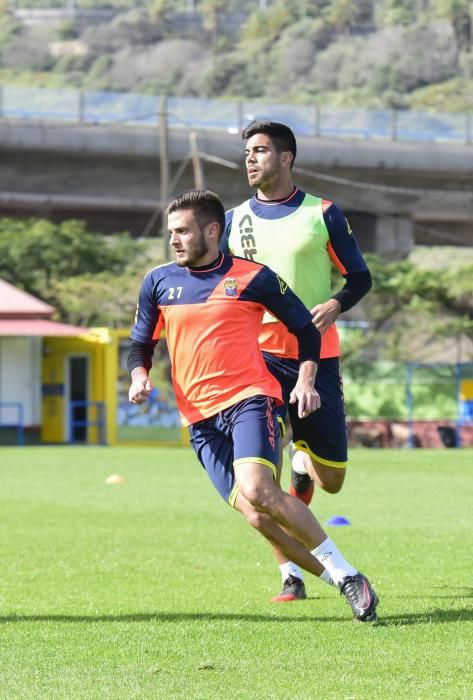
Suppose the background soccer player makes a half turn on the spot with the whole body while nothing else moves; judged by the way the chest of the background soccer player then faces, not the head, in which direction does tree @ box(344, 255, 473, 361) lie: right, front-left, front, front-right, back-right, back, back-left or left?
front-left

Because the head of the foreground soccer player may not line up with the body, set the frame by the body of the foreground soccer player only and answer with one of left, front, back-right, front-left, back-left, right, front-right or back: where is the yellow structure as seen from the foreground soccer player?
back-right

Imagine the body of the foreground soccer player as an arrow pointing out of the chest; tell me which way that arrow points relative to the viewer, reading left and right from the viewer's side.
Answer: facing the viewer and to the left of the viewer

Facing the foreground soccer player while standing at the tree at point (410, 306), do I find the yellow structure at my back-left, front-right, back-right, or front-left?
front-right

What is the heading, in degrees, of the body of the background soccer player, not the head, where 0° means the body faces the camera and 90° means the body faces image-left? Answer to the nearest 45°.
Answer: approximately 45°

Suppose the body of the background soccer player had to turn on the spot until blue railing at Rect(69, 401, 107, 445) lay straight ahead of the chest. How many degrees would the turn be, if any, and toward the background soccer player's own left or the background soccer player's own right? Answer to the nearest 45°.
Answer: approximately 135° to the background soccer player's own right

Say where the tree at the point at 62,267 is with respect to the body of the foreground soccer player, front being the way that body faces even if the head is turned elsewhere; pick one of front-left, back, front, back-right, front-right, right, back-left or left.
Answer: back-right

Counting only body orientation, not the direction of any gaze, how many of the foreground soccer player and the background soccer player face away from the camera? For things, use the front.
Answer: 0

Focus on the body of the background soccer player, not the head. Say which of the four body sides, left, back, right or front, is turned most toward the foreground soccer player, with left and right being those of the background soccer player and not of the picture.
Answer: front

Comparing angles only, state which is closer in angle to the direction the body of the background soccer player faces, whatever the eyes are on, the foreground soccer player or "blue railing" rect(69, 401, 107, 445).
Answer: the foreground soccer player

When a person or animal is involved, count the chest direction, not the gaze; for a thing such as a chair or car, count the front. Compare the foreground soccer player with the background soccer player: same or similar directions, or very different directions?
same or similar directions
